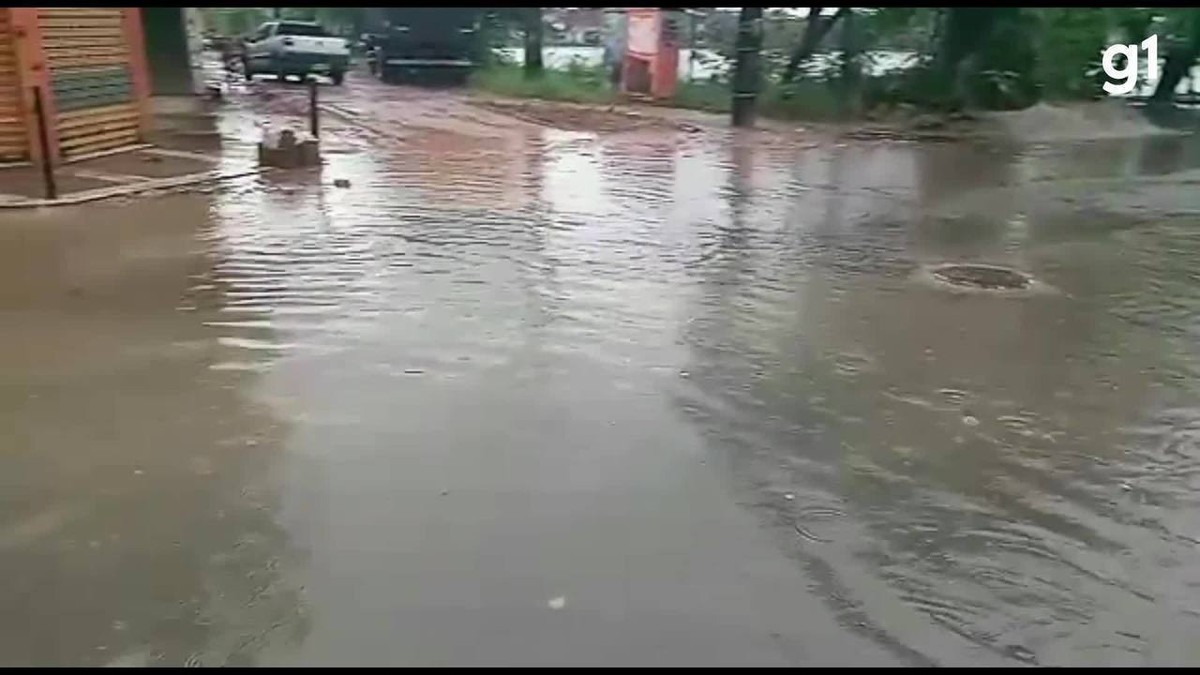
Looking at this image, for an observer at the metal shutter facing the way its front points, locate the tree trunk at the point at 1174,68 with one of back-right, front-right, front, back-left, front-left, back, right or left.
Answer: left

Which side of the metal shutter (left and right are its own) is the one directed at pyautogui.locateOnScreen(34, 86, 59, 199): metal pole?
front

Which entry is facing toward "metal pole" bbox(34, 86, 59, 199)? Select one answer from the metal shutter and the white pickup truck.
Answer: the metal shutter

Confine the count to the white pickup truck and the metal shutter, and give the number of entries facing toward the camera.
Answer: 1
